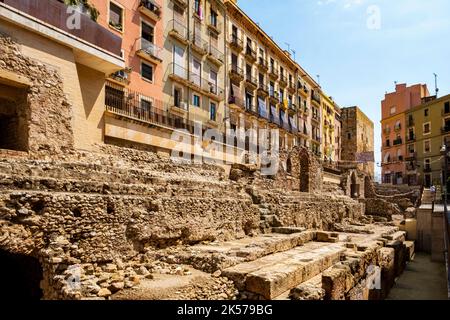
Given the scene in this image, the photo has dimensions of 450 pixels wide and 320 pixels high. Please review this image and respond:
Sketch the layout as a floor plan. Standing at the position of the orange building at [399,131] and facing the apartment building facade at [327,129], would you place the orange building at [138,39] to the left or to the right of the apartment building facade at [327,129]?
left

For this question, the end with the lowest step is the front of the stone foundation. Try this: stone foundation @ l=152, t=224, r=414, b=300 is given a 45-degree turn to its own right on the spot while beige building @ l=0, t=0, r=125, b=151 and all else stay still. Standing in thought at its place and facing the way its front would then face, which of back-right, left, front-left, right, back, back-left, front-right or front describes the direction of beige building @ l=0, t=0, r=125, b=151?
right

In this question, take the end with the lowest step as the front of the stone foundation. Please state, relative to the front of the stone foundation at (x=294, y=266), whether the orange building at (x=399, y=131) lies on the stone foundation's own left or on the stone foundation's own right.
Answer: on the stone foundation's own left

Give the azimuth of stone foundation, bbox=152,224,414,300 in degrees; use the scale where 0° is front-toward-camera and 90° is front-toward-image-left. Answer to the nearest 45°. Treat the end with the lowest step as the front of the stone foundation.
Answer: approximately 315°

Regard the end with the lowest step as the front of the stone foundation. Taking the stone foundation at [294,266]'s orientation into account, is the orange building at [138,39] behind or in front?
behind

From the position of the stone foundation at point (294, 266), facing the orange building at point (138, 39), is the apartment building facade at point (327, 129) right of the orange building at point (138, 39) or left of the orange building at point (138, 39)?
right

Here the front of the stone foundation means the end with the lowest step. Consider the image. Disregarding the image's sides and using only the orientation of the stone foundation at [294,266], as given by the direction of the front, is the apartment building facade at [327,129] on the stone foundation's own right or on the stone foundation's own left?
on the stone foundation's own left
